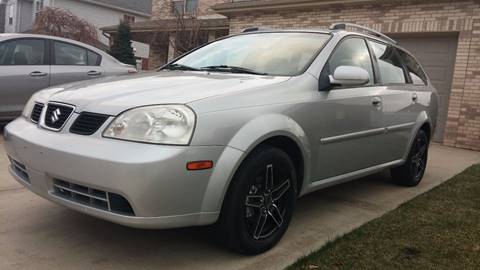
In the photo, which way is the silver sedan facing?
to the viewer's left

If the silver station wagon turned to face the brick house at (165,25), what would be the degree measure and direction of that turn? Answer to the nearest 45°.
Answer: approximately 135° to its right

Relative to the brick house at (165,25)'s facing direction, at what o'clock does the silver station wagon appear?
The silver station wagon is roughly at 12 o'clock from the brick house.

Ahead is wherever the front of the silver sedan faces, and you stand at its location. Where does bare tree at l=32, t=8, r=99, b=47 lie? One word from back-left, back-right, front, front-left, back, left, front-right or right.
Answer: right

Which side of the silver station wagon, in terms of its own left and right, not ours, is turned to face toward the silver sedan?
right

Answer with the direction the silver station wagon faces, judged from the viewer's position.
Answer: facing the viewer and to the left of the viewer

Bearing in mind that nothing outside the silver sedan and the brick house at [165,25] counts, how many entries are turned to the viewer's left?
1

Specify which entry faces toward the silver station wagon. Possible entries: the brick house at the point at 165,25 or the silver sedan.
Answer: the brick house

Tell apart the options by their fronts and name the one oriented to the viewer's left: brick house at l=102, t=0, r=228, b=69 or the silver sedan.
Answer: the silver sedan

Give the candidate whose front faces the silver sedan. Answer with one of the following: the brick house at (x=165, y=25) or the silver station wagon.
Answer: the brick house

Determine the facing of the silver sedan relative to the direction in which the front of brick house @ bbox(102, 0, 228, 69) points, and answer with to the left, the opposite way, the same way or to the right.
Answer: to the right

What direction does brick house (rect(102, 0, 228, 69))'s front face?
toward the camera
